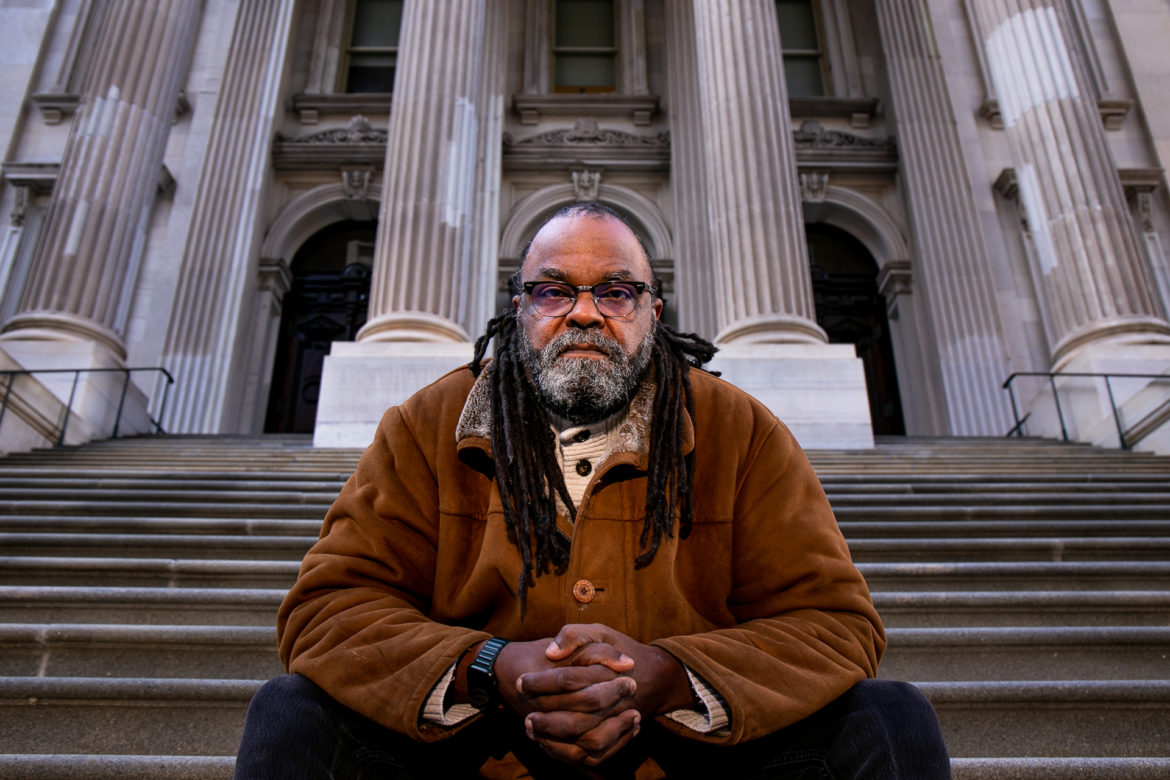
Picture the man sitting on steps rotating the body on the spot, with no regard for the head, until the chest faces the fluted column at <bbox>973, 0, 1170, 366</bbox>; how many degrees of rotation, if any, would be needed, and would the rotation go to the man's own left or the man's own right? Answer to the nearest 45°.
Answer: approximately 135° to the man's own left

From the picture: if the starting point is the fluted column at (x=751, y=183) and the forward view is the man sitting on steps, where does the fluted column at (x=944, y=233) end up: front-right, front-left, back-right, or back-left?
back-left

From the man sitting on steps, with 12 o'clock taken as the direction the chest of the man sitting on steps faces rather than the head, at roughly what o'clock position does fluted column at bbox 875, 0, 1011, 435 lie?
The fluted column is roughly at 7 o'clock from the man sitting on steps.

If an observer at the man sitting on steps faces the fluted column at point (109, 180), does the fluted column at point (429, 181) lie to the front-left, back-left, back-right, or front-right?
front-right

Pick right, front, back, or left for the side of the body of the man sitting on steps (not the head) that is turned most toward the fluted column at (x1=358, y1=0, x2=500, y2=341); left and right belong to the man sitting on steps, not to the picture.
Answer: back

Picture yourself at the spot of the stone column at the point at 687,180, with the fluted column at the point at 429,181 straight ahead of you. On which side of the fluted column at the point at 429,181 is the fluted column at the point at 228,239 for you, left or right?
right

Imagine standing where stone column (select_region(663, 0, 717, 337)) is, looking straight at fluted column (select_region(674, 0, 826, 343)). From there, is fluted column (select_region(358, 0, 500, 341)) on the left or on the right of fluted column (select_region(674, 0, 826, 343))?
right

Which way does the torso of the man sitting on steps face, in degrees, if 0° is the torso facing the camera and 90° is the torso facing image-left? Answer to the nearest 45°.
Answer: approximately 0°

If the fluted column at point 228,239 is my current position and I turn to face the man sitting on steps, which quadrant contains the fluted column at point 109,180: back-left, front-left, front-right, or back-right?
front-right

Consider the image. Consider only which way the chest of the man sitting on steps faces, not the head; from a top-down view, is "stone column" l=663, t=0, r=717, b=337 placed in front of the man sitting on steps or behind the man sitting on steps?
behind

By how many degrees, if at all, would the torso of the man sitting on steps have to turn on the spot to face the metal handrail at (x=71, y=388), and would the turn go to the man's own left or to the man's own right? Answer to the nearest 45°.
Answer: approximately 135° to the man's own right
